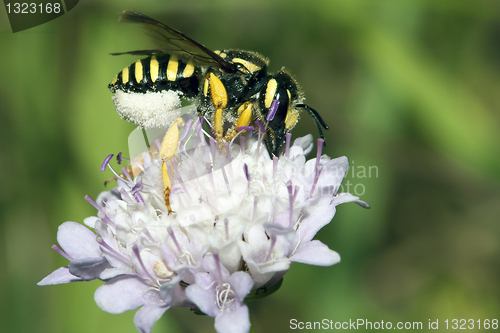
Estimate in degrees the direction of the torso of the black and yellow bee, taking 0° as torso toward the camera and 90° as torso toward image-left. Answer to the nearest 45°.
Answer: approximately 270°
